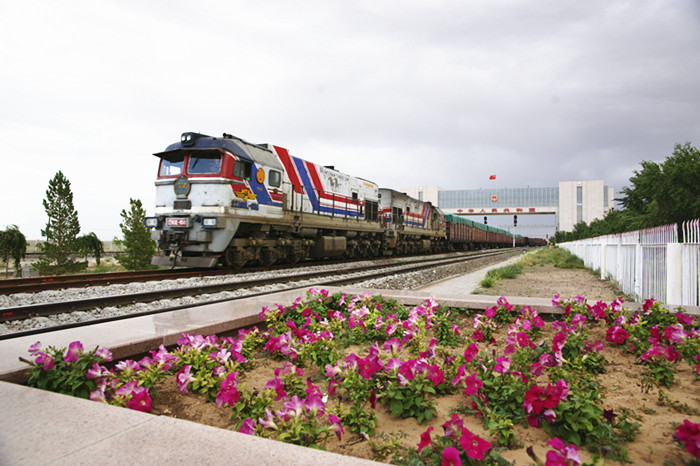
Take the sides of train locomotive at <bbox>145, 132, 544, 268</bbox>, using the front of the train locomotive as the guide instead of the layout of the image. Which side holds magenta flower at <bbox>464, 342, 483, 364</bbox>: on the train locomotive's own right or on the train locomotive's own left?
on the train locomotive's own left

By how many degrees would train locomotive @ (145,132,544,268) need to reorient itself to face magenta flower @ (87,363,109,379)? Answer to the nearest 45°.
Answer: approximately 45° to its left

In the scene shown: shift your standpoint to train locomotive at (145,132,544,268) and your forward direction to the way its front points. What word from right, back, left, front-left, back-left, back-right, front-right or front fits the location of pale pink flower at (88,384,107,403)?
front-left

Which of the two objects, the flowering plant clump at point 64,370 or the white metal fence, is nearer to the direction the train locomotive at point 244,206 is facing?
the flowering plant clump

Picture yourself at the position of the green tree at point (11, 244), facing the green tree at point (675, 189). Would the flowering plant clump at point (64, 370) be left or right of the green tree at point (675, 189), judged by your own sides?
right

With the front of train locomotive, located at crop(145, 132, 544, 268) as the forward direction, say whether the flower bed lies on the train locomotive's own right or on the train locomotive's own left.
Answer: on the train locomotive's own left

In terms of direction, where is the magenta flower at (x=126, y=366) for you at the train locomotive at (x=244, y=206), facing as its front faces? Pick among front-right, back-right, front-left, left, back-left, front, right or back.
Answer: front-left

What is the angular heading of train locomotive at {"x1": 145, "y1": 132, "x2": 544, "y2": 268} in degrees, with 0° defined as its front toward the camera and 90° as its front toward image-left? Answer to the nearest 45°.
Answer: approximately 45°

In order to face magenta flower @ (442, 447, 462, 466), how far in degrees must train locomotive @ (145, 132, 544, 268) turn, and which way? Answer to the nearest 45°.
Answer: approximately 45° to its left

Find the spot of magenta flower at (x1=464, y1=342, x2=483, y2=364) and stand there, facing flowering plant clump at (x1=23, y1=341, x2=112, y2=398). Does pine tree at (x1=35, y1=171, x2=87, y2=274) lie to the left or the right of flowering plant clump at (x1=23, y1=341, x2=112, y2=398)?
right

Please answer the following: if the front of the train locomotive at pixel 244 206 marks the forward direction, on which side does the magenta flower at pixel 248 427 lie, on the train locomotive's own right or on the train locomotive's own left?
on the train locomotive's own left

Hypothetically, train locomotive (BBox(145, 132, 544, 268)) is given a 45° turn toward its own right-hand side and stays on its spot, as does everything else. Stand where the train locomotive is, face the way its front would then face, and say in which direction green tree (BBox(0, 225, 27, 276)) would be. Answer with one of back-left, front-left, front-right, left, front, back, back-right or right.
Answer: front-right
